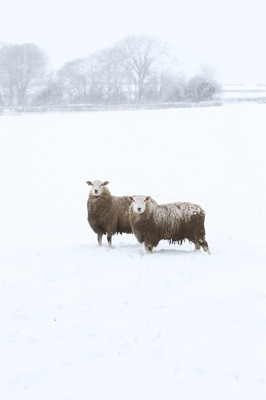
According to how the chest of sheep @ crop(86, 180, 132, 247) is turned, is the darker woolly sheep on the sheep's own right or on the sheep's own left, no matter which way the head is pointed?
on the sheep's own left

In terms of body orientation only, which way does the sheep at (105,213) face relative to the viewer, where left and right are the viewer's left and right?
facing the viewer and to the left of the viewer

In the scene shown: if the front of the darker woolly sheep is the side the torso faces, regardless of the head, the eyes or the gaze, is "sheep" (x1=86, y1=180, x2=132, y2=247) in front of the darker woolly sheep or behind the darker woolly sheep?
in front

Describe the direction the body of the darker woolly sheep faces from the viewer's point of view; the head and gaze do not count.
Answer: to the viewer's left

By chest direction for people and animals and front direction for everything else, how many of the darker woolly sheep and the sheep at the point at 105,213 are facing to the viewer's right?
0
